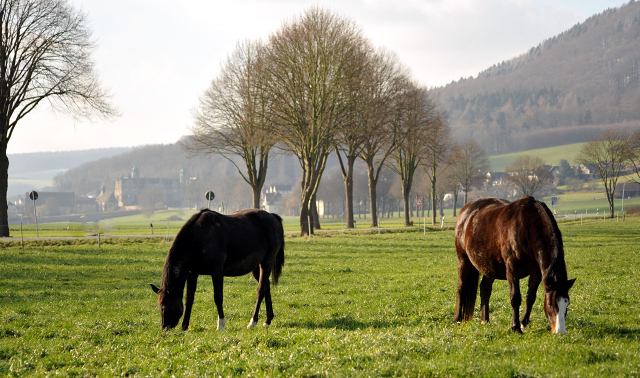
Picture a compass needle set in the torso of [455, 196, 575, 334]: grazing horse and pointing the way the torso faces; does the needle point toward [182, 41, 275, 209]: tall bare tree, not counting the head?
no

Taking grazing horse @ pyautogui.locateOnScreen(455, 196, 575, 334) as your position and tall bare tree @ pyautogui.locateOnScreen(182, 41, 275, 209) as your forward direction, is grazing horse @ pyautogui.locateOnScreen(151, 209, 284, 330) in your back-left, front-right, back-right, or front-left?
front-left

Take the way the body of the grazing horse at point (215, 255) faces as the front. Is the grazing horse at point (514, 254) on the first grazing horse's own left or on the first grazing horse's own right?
on the first grazing horse's own left

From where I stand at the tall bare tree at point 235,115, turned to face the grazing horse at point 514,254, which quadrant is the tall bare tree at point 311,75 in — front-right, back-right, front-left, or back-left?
front-left

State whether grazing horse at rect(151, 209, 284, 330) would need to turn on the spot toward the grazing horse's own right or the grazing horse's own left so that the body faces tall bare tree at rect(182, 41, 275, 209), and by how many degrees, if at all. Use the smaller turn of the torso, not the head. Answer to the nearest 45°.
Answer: approximately 135° to the grazing horse's own right

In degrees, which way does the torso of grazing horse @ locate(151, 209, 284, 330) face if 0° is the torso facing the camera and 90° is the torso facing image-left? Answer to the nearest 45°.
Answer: approximately 45°

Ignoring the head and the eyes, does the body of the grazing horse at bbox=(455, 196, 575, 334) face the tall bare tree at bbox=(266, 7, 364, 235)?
no

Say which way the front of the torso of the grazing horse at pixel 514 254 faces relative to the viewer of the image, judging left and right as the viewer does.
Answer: facing the viewer and to the right of the viewer

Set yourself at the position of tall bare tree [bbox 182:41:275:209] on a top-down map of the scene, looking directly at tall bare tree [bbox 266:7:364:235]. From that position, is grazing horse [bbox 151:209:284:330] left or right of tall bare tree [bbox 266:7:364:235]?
right

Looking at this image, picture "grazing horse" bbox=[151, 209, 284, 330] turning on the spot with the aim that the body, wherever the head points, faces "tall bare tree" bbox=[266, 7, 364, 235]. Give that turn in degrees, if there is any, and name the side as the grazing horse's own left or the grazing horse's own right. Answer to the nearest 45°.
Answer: approximately 135° to the grazing horse's own right

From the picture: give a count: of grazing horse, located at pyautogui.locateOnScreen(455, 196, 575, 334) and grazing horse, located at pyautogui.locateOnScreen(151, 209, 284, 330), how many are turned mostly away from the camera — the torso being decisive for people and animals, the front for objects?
0

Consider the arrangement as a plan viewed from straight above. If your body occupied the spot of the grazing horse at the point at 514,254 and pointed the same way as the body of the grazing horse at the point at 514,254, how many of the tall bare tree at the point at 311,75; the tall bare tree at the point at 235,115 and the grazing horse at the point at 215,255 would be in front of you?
0
